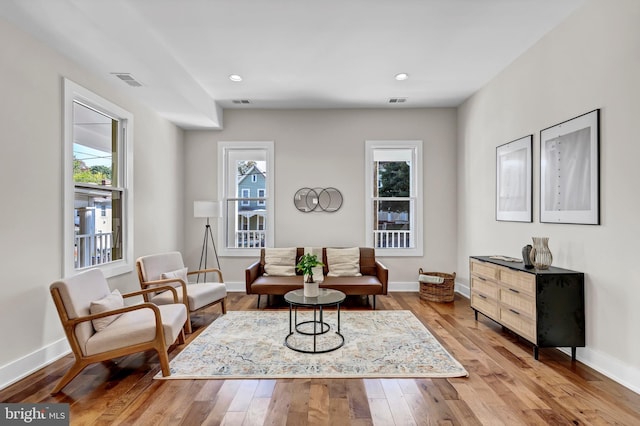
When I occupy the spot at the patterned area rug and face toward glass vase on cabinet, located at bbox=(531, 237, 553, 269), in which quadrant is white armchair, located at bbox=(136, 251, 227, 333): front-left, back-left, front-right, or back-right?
back-left

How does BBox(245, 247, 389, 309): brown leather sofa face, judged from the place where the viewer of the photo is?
facing the viewer

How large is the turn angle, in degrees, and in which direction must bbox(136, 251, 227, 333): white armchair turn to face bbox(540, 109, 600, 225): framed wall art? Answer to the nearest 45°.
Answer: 0° — it already faces it

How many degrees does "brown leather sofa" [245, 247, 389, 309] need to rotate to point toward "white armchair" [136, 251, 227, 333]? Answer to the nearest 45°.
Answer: approximately 90° to its right

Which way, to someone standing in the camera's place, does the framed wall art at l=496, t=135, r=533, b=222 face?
facing the viewer and to the left of the viewer

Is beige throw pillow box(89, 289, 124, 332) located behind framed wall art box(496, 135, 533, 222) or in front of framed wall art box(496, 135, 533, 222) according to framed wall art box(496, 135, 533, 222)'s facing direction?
in front

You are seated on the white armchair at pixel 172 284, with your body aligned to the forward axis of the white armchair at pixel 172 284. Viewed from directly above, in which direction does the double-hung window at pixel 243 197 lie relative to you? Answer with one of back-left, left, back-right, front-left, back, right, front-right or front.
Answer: left

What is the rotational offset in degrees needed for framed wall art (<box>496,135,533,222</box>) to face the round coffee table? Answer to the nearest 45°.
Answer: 0° — it already faces it

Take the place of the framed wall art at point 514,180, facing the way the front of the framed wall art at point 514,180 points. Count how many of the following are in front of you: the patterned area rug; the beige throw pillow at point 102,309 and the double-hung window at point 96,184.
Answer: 3

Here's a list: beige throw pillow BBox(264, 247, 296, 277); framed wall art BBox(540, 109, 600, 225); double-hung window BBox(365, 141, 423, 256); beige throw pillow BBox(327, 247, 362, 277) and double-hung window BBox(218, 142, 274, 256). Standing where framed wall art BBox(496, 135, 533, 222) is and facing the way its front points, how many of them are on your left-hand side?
1

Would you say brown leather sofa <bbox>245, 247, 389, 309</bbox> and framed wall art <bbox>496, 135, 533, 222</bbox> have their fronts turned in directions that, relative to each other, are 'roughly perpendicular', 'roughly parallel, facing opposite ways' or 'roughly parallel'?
roughly perpendicular

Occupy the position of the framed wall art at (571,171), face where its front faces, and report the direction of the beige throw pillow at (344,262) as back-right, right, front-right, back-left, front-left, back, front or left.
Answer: front-right

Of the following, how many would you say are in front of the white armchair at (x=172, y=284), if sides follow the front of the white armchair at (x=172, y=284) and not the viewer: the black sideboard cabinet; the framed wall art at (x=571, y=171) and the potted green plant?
3
